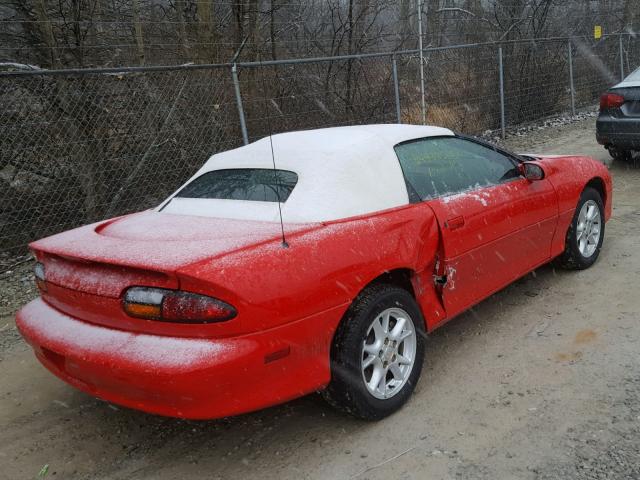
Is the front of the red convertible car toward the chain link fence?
no

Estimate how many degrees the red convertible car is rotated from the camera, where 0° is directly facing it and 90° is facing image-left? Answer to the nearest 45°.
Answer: approximately 225°

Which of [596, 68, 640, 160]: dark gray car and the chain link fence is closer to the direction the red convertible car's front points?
the dark gray car

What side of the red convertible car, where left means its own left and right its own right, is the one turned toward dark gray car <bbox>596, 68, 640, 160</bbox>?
front
